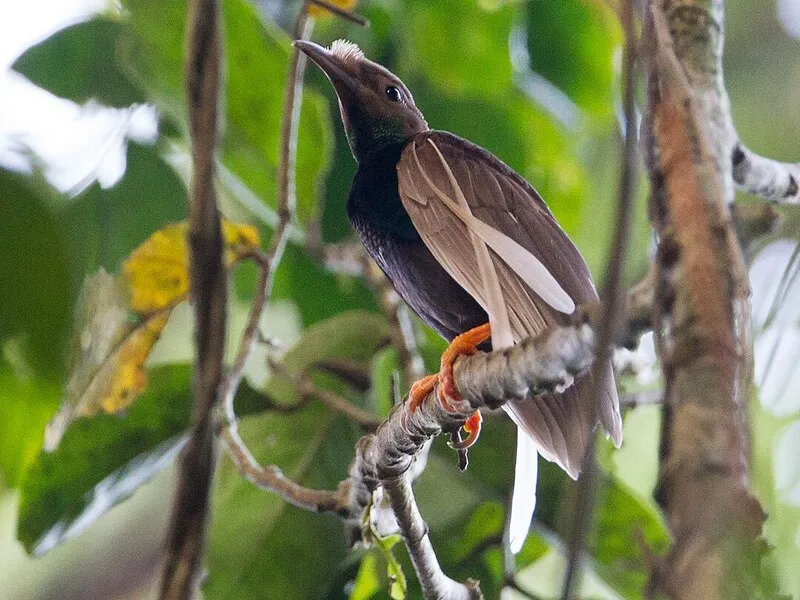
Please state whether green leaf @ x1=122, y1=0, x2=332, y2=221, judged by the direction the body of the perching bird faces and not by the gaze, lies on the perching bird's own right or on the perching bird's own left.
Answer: on the perching bird's own right

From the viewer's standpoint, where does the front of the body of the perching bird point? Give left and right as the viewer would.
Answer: facing to the left of the viewer
